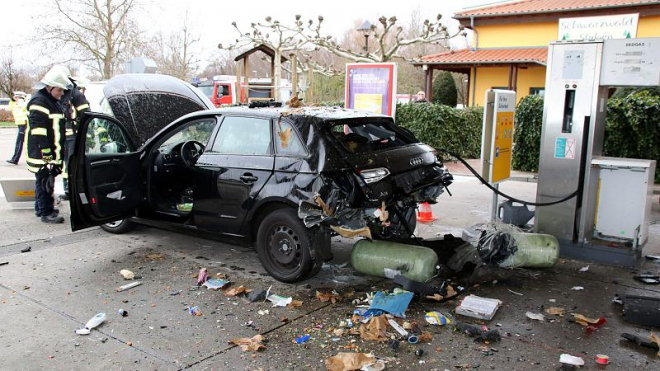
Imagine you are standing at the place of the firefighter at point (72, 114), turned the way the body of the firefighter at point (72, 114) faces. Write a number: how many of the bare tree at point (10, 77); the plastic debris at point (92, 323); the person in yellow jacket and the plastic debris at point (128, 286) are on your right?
2

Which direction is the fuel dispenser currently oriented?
toward the camera

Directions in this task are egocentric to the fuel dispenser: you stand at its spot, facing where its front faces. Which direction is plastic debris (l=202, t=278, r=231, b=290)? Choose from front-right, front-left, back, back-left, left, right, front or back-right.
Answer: front-right

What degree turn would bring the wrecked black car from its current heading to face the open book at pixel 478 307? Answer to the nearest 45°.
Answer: approximately 180°

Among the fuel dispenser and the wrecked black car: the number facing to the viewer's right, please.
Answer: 0

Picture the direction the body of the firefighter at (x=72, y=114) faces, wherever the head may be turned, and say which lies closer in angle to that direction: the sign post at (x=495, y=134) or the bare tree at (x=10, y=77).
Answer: the sign post

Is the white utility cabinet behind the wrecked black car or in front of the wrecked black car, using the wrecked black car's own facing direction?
behind

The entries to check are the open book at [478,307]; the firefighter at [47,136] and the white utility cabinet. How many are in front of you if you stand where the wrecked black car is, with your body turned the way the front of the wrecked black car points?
1

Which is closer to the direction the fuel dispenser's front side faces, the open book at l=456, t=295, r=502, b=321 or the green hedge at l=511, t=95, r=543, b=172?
the open book

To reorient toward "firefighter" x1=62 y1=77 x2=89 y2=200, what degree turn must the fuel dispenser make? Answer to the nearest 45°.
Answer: approximately 90° to its right

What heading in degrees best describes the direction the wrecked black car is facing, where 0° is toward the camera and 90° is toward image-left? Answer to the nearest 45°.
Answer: approximately 135°
